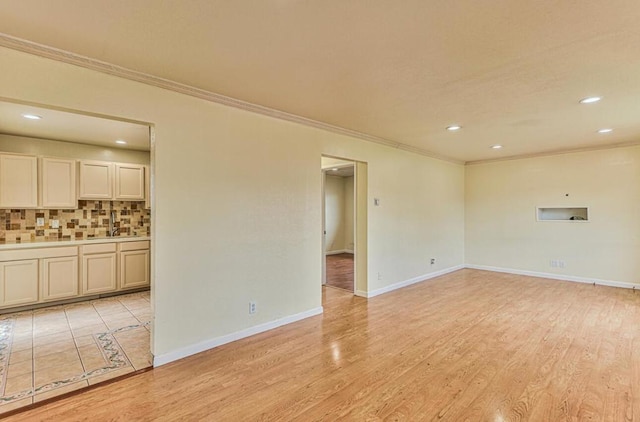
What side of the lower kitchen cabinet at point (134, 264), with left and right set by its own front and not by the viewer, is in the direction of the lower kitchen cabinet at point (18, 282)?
right

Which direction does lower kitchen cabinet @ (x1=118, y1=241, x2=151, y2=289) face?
toward the camera
